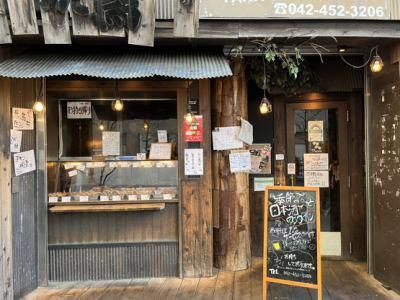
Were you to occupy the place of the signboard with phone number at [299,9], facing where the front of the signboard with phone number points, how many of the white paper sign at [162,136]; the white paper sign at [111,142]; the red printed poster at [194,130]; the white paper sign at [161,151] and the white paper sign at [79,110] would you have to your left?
0

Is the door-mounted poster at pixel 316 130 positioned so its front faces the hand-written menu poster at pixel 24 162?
no

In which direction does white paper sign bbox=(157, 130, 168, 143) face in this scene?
toward the camera

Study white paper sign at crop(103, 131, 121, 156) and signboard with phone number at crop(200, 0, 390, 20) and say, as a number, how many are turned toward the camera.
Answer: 2

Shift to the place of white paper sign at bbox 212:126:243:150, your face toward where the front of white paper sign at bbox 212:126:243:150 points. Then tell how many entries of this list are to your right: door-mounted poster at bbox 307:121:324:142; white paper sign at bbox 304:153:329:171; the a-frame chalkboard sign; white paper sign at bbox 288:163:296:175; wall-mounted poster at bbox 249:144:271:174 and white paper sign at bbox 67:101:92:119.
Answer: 1

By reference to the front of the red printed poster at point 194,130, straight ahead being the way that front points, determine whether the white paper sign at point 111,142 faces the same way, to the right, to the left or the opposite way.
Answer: the same way

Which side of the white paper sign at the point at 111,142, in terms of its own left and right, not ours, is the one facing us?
front

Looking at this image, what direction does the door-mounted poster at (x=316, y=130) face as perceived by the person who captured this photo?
facing the viewer

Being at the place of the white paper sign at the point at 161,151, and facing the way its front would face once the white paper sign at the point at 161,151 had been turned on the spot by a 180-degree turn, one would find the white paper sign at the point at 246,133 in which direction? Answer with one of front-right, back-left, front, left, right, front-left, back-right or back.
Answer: right

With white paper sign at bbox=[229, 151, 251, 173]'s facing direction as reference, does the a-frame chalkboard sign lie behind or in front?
in front

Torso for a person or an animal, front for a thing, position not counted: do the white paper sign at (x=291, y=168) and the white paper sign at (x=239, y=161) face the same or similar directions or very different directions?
same or similar directions
